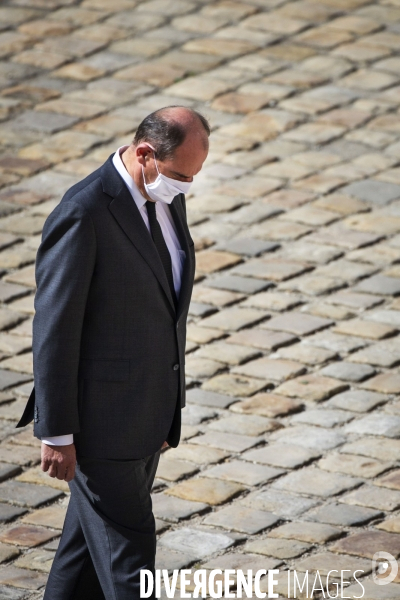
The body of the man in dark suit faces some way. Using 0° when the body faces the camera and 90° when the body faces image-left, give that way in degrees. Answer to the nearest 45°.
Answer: approximately 315°

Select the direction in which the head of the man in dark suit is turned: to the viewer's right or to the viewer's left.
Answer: to the viewer's right
